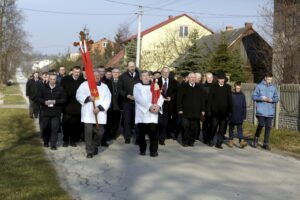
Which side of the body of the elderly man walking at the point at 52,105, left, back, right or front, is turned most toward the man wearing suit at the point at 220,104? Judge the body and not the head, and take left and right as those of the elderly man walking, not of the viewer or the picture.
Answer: left

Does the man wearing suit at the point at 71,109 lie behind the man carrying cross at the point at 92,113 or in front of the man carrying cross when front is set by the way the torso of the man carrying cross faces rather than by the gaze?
behind

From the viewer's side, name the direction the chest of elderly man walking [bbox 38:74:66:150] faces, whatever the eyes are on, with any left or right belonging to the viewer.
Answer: facing the viewer

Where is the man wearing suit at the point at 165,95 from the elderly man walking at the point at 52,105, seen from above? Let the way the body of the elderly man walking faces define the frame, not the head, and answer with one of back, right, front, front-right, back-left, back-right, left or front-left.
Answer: left

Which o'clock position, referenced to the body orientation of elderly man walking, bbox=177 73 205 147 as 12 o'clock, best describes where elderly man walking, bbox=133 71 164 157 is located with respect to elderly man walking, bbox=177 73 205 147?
elderly man walking, bbox=133 71 164 157 is roughly at 1 o'clock from elderly man walking, bbox=177 73 205 147.

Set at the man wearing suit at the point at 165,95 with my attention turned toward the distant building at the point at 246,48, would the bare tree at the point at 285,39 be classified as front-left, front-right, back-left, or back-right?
front-right

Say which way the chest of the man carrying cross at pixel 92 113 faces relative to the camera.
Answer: toward the camera

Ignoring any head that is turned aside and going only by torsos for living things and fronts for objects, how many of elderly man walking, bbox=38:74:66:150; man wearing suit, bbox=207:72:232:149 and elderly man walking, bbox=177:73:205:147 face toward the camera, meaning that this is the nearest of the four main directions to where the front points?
3

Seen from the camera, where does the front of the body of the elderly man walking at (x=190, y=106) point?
toward the camera

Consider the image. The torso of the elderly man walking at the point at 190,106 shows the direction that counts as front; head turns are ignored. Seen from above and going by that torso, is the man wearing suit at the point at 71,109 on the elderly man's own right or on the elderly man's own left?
on the elderly man's own right

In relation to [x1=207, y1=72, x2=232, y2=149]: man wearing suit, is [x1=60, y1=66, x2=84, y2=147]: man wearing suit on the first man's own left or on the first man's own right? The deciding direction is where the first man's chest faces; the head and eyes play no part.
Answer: on the first man's own right

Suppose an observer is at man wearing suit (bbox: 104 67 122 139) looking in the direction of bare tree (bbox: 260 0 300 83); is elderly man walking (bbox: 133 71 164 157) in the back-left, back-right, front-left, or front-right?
back-right
